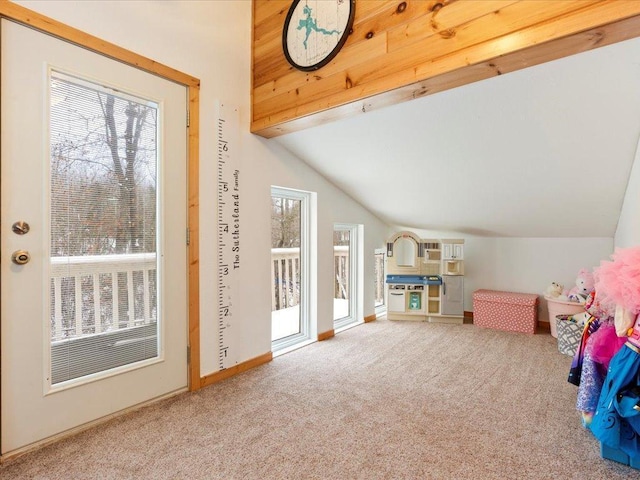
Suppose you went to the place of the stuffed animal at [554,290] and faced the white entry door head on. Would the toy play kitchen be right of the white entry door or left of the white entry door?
right

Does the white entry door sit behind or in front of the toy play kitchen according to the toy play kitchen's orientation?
in front

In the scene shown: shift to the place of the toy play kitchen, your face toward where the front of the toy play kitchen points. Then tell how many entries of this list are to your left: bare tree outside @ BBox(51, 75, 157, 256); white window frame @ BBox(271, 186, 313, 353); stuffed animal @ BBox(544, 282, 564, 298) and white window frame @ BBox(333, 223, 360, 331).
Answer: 1

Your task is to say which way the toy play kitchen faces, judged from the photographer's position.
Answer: facing the viewer

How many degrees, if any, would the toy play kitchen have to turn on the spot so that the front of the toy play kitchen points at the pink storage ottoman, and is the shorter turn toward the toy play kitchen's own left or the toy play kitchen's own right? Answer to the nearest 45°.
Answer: approximately 90° to the toy play kitchen's own left

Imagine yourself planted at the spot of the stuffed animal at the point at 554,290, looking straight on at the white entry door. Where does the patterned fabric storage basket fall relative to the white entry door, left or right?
left

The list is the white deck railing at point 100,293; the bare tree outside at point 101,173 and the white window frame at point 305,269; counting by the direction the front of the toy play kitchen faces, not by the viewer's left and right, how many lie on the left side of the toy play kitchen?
0

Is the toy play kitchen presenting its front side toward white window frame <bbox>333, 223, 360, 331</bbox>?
no

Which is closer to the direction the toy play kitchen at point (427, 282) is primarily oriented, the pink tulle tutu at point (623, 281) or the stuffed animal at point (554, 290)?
the pink tulle tutu

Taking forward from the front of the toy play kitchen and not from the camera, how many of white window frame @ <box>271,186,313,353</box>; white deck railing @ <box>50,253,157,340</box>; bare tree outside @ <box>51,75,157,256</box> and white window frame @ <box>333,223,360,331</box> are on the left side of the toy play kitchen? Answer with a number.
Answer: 0

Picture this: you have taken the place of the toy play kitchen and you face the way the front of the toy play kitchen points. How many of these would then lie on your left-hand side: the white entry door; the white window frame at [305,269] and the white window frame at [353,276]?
0

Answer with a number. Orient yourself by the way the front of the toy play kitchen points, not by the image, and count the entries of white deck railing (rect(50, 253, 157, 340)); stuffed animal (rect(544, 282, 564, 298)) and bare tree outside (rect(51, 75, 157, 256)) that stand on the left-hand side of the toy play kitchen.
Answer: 1

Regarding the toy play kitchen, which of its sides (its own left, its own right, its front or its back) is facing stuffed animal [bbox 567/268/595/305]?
left

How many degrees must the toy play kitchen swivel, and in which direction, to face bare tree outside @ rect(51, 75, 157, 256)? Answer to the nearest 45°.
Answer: approximately 45° to its right

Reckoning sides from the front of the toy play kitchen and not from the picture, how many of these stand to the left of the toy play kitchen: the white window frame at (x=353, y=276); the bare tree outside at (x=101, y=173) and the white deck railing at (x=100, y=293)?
0

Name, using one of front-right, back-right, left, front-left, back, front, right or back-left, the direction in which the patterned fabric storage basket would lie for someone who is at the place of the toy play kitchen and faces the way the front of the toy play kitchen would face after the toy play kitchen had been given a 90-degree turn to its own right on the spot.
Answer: back-left

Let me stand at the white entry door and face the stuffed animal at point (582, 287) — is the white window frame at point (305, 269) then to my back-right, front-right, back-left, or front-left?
front-left

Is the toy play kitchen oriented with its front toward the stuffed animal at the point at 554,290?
no
